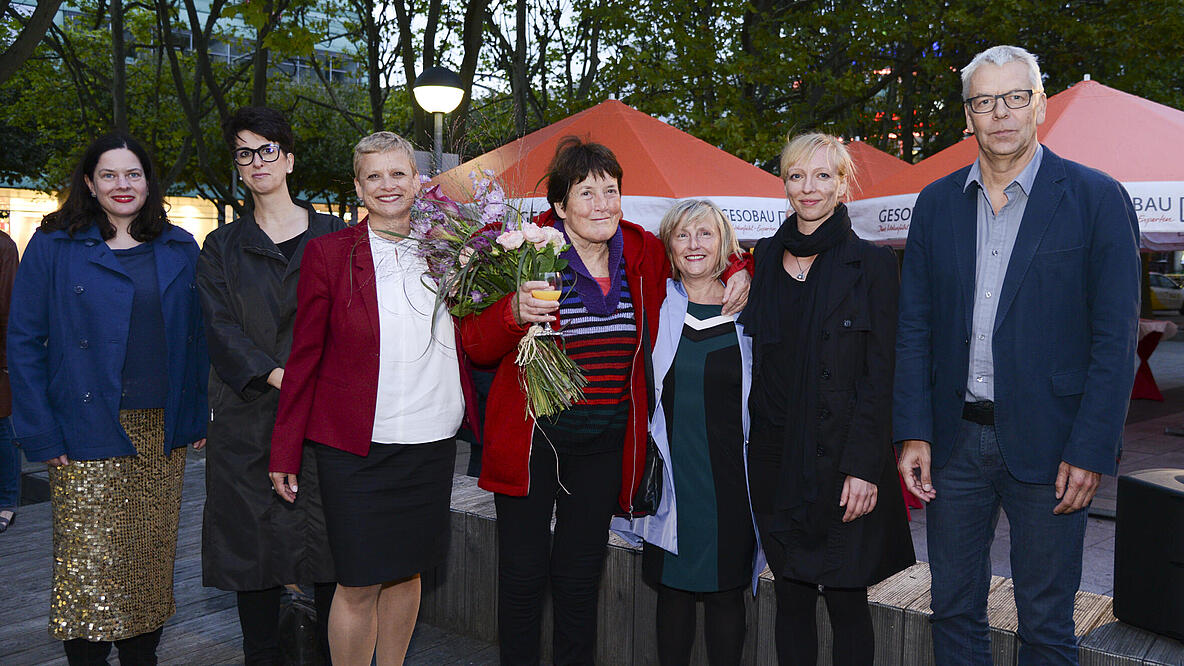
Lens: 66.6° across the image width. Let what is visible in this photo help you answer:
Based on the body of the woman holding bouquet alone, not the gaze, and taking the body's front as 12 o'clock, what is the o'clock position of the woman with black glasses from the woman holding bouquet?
The woman with black glasses is roughly at 3 o'clock from the woman holding bouquet.

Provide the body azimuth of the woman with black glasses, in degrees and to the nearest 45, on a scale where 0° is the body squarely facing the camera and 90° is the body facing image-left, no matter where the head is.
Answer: approximately 0°

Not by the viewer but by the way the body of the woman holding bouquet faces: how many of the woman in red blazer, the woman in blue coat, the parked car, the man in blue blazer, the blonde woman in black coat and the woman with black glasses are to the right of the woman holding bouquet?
3

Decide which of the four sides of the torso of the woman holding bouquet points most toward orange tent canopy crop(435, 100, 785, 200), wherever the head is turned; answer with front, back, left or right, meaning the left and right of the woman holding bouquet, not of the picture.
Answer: back

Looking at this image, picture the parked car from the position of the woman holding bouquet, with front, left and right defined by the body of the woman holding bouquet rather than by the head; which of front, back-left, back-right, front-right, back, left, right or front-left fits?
back-left

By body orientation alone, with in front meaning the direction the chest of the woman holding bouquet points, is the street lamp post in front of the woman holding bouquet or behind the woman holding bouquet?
behind

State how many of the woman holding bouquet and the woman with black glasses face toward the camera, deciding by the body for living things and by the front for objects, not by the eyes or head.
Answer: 2

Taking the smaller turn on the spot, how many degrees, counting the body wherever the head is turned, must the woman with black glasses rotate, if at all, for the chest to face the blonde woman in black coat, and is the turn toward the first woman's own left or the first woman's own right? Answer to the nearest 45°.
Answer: approximately 45° to the first woman's own left

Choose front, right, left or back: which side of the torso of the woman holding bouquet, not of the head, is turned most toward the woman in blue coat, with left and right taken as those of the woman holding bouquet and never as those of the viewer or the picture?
right

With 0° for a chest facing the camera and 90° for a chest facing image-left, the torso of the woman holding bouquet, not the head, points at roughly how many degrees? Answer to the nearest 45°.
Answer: approximately 0°

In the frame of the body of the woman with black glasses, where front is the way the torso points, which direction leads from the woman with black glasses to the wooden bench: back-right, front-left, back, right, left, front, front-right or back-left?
left
